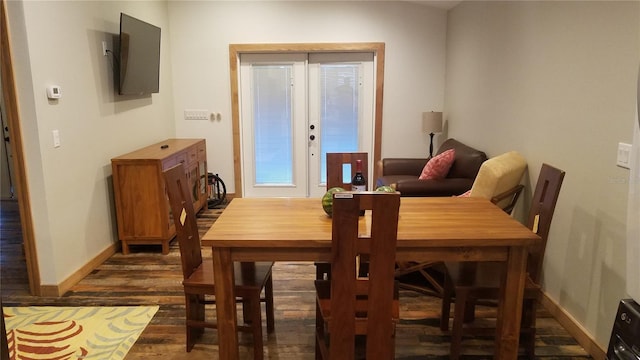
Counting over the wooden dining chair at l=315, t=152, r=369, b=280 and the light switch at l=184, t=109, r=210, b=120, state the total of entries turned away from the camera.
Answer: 0

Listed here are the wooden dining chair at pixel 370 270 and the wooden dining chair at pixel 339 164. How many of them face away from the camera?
1

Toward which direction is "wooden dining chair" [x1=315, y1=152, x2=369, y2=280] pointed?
toward the camera

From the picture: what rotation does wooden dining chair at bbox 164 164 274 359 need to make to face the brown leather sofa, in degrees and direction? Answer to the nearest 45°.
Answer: approximately 45° to its left

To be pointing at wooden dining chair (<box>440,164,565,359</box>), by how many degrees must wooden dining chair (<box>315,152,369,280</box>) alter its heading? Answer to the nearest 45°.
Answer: approximately 45° to its left

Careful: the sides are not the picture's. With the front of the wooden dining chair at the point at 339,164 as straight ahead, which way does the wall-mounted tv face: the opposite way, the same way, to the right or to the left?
to the left

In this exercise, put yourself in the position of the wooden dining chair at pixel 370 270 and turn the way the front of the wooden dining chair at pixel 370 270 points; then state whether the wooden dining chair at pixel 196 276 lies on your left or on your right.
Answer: on your left

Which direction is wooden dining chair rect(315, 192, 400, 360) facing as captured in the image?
away from the camera

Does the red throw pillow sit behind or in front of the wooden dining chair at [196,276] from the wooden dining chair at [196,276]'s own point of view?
in front

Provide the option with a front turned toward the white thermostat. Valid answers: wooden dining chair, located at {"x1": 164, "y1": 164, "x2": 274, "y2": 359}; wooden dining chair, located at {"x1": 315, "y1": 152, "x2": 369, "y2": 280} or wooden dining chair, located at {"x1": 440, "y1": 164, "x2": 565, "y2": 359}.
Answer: wooden dining chair, located at {"x1": 440, "y1": 164, "x2": 565, "y2": 359}

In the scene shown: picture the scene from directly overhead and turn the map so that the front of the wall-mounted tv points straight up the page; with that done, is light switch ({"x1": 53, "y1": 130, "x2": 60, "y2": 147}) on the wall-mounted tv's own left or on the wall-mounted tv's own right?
on the wall-mounted tv's own right

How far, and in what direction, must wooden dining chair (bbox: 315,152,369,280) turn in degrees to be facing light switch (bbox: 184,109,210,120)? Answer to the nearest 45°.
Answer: approximately 135° to its right

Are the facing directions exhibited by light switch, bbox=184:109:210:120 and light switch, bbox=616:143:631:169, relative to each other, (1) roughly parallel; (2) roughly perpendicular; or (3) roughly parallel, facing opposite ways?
roughly perpendicular

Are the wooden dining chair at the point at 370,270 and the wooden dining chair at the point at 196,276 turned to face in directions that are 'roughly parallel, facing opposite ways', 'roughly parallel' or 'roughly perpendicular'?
roughly perpendicular

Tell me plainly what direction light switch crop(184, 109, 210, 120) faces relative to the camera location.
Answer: facing the viewer

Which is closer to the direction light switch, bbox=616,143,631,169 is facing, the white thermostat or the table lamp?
the white thermostat

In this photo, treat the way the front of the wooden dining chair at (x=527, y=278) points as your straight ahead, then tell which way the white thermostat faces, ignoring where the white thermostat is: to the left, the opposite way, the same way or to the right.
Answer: the opposite way

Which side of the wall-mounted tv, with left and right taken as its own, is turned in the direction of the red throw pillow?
front

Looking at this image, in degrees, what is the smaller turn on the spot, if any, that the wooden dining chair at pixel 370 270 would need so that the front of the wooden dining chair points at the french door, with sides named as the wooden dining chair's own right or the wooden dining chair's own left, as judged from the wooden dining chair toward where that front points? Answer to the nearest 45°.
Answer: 0° — it already faces it

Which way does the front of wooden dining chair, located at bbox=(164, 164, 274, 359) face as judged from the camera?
facing to the right of the viewer

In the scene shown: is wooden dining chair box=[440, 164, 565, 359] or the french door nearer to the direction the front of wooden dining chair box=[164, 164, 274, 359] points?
the wooden dining chair

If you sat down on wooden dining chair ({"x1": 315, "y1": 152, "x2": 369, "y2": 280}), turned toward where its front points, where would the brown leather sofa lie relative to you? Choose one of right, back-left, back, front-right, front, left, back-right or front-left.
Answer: back-left
